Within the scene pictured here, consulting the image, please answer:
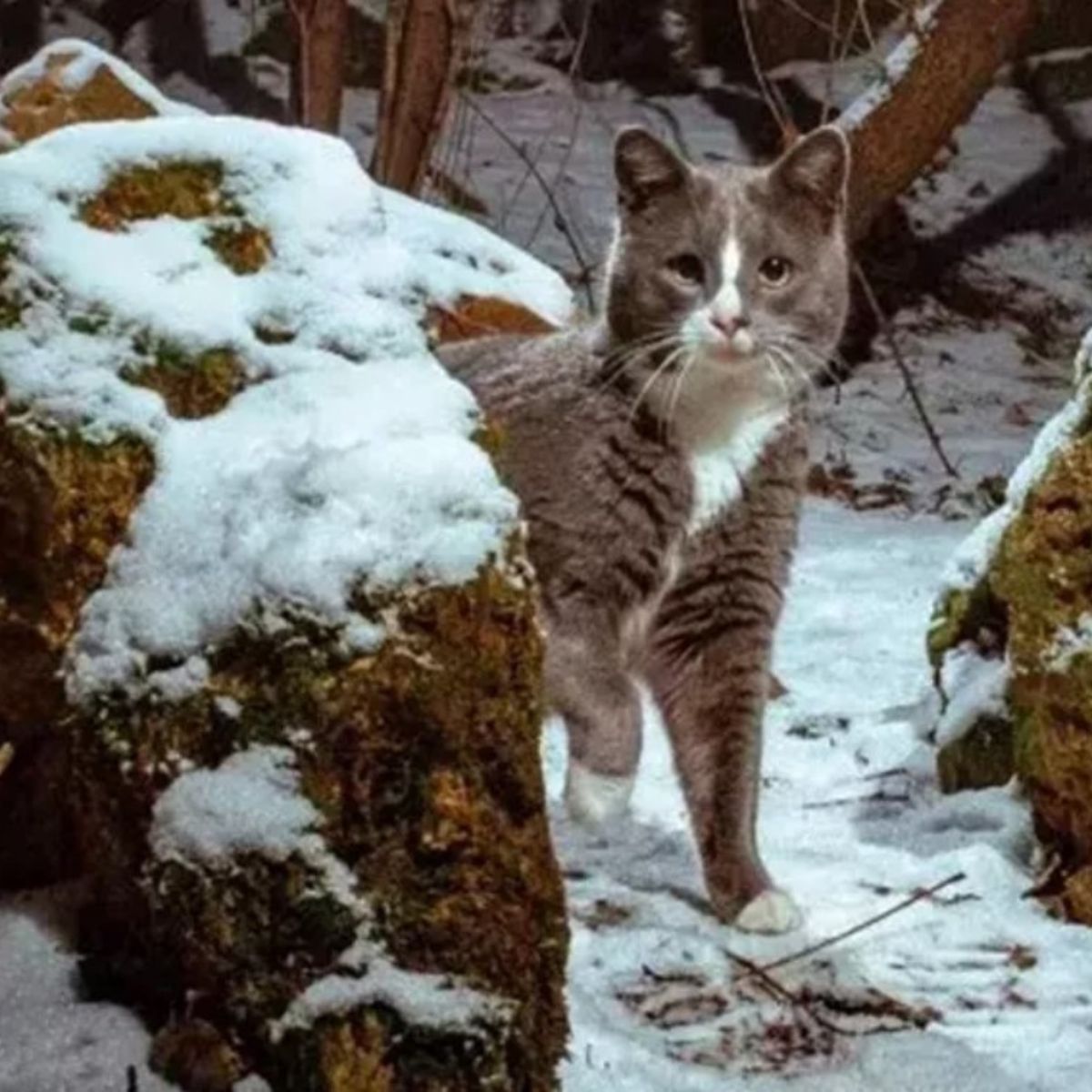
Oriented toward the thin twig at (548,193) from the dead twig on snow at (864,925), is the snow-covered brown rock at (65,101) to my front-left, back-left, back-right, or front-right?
front-left

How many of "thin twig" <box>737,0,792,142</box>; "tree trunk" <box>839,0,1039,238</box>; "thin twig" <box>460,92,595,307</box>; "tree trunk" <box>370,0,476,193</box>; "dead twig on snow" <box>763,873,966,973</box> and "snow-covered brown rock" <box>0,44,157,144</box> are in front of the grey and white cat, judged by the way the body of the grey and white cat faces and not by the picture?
1

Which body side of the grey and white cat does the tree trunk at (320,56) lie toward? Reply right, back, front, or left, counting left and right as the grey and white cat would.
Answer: back

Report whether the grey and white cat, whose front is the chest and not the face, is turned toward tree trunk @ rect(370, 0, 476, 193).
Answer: no

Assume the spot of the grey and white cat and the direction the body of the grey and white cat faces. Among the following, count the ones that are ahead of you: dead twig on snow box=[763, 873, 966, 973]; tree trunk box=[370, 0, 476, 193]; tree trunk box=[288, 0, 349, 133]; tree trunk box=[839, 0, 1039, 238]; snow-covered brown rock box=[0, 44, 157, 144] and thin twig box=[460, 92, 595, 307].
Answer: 1

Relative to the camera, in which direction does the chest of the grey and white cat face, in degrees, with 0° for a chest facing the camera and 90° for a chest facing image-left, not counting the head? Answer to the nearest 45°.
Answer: approximately 315°

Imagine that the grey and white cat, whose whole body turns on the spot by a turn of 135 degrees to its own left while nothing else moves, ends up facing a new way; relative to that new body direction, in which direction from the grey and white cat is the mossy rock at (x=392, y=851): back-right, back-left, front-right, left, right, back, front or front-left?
back

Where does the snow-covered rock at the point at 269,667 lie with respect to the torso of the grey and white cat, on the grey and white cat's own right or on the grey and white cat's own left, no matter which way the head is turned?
on the grey and white cat's own right

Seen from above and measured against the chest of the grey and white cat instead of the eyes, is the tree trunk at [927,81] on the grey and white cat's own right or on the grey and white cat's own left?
on the grey and white cat's own left

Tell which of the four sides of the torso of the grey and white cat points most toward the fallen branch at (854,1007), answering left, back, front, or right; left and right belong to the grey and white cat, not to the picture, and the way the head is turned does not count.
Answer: front

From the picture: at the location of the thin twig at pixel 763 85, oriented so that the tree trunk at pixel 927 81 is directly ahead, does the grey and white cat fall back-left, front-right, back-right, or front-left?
back-right

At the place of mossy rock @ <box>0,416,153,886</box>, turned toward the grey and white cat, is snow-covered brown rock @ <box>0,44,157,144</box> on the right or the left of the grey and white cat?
left

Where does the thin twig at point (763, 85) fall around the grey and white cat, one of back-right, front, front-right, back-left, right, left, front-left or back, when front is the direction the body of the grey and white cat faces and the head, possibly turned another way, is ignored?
back-left

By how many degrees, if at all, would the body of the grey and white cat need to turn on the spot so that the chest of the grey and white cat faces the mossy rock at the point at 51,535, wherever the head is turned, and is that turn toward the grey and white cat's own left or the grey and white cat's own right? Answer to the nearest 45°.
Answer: approximately 90° to the grey and white cat's own right
